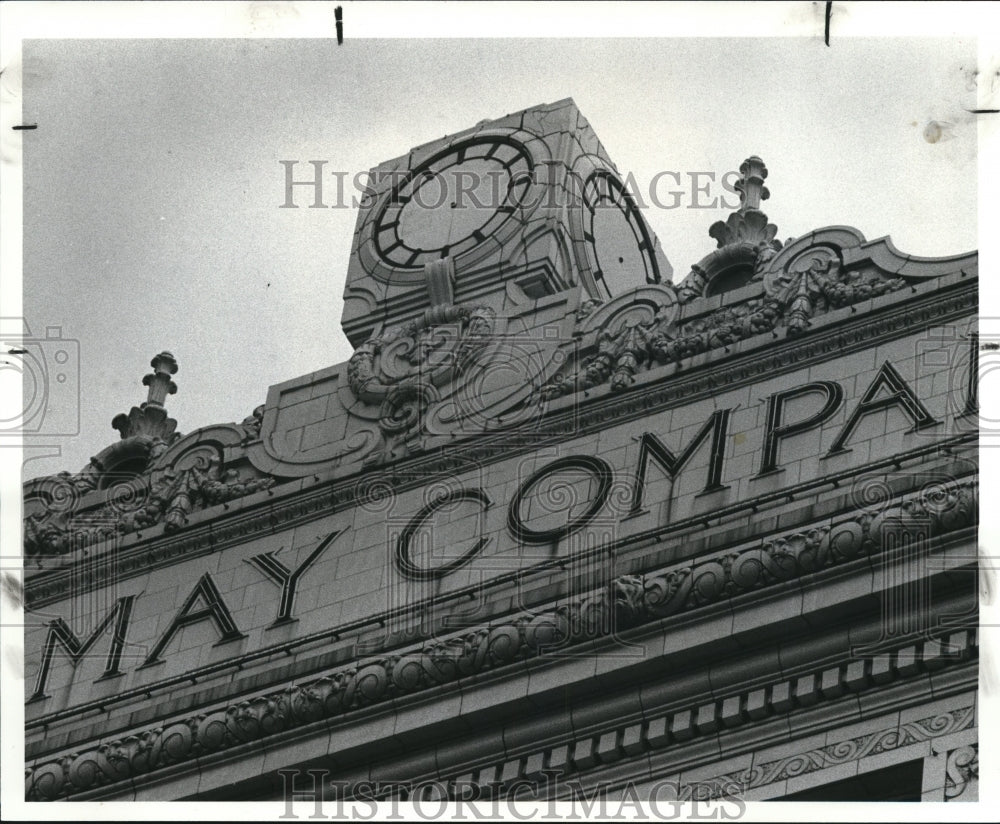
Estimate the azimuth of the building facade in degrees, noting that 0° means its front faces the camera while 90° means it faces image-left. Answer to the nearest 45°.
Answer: approximately 45°
